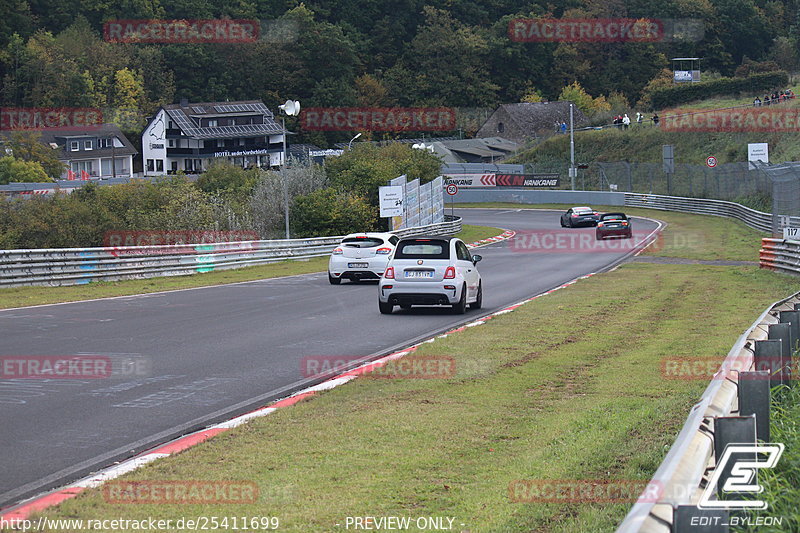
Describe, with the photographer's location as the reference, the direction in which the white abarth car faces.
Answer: facing away from the viewer

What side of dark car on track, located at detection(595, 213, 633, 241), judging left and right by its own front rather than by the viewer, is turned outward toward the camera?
back

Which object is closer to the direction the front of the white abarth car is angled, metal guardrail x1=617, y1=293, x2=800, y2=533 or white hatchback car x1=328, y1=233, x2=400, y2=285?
the white hatchback car

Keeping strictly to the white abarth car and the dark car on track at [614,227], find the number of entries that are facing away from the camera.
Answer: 2

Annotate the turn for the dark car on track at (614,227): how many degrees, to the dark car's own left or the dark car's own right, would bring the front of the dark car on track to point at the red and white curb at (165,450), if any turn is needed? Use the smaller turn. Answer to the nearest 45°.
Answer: approximately 180°

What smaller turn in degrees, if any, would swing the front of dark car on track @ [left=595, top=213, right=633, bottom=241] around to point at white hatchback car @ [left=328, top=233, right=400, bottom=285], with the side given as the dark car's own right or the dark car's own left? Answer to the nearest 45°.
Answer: approximately 180°

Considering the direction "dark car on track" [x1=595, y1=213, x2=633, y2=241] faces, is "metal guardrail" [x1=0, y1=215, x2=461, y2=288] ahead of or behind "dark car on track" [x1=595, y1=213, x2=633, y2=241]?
behind

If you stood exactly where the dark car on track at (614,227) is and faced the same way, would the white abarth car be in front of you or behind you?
behind

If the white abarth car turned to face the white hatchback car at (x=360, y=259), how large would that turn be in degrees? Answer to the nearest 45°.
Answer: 0° — it already faces it

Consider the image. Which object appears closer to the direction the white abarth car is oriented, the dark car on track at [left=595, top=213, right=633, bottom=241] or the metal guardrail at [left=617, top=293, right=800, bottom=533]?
the dark car on track
